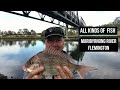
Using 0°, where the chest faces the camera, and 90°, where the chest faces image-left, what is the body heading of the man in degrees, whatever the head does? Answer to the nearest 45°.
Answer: approximately 0°
